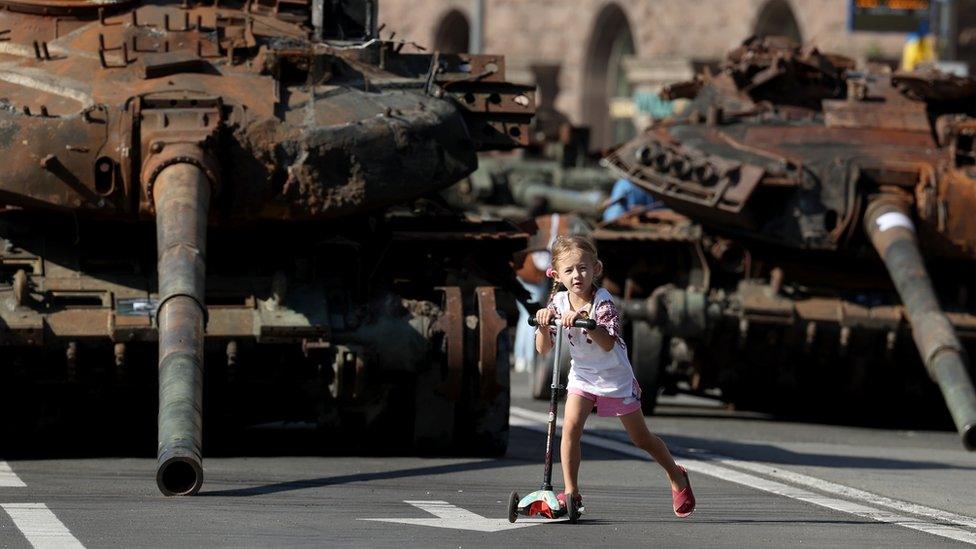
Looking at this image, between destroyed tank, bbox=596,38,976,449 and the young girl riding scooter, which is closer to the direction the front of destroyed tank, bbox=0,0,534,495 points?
the young girl riding scooter

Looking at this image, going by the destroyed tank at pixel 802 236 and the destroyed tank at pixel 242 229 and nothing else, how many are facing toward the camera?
2

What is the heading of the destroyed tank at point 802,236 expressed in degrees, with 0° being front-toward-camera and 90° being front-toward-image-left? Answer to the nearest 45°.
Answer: approximately 0°

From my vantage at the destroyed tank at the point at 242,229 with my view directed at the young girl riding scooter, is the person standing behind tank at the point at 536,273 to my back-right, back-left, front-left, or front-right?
back-left

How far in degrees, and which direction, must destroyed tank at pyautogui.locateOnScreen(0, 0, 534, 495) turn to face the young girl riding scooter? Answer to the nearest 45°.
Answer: approximately 45° to its left

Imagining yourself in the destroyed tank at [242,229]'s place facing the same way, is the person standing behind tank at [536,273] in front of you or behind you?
behind

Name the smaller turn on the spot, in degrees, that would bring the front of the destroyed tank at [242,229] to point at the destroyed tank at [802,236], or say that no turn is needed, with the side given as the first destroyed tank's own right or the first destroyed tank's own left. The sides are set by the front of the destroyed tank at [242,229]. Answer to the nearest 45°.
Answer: approximately 135° to the first destroyed tank's own left

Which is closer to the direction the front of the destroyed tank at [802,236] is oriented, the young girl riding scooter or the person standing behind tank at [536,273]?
the young girl riding scooter

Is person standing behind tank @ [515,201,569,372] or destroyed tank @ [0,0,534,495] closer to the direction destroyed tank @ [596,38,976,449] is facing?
the destroyed tank

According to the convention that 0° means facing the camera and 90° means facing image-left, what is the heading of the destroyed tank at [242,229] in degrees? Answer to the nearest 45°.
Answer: approximately 0°
